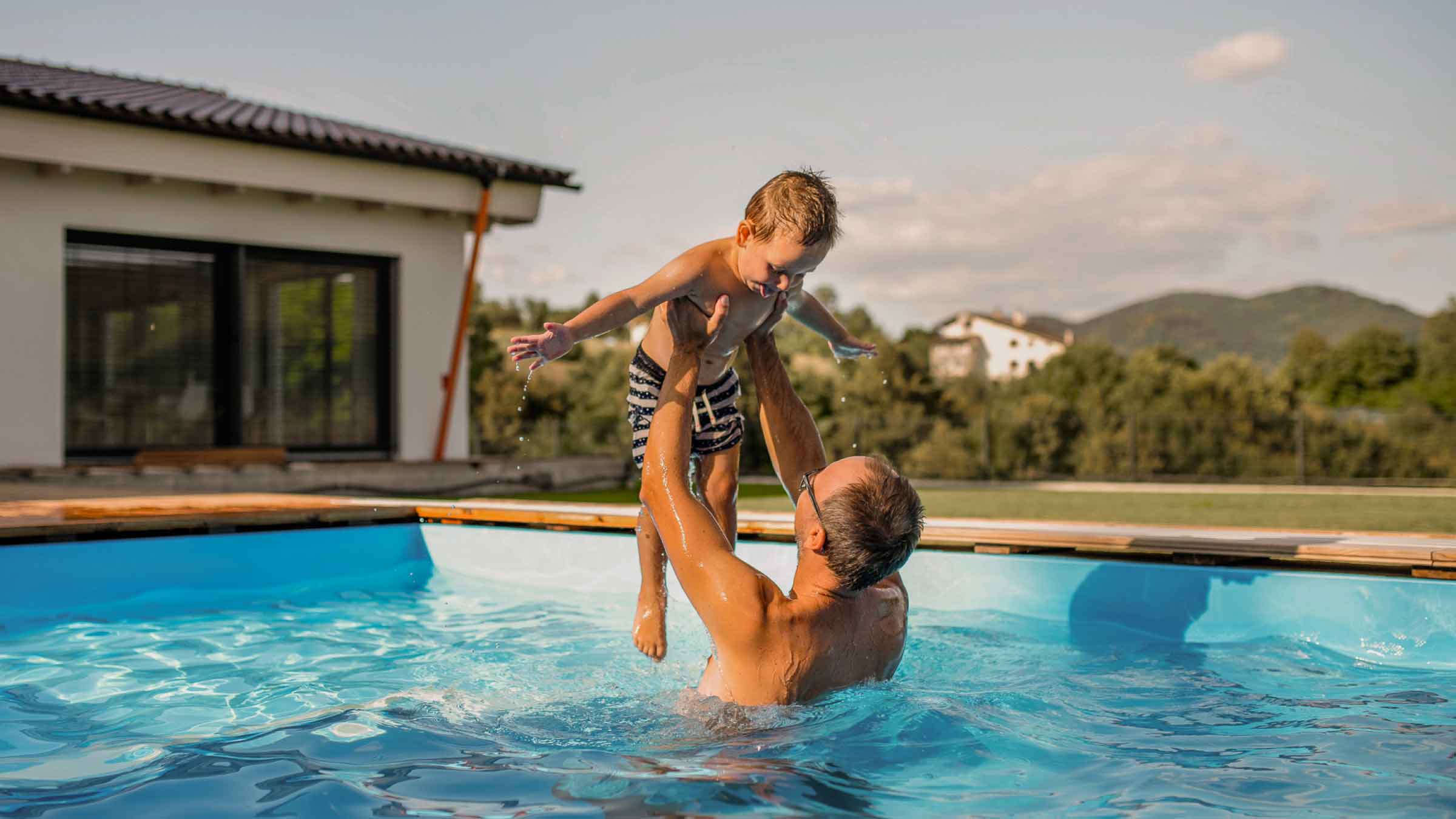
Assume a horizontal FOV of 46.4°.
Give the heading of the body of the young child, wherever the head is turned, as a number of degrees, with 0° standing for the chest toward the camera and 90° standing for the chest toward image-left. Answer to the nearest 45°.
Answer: approximately 315°

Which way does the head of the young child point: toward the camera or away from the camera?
toward the camera

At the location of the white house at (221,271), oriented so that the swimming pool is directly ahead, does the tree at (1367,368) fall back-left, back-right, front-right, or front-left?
back-left

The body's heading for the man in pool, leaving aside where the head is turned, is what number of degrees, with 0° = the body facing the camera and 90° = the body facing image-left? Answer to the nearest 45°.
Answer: approximately 135°

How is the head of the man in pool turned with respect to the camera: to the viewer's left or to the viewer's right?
to the viewer's left
